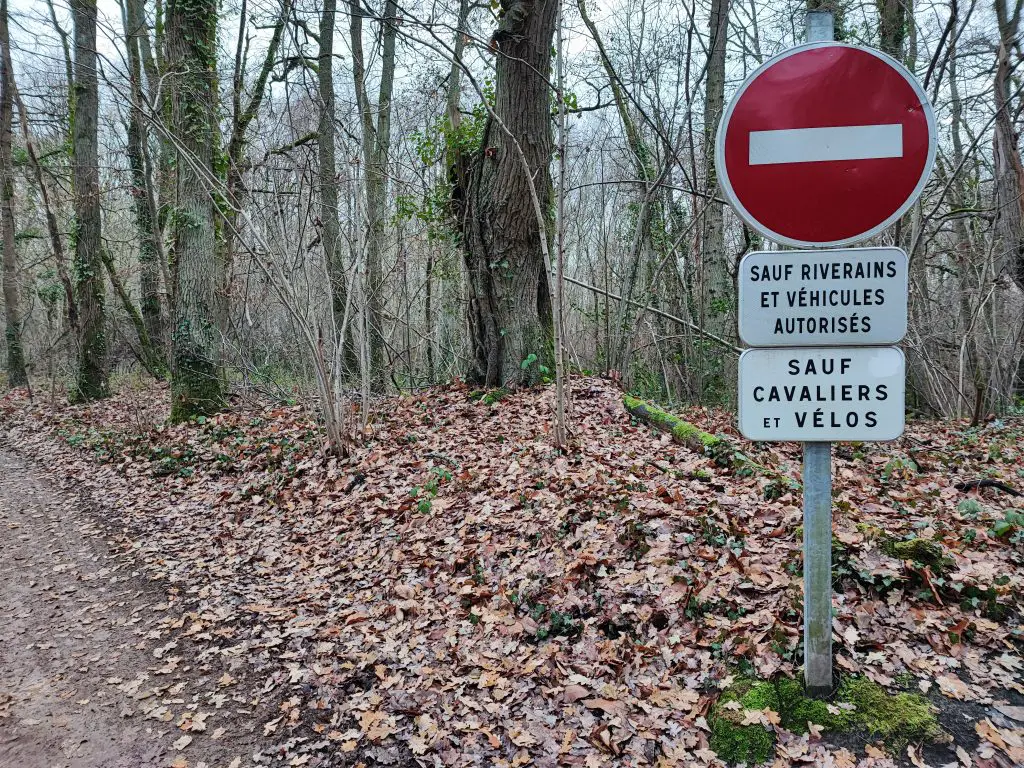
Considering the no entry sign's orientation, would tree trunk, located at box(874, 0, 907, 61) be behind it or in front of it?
behind

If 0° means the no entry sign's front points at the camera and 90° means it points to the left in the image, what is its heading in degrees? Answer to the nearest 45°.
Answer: approximately 0°

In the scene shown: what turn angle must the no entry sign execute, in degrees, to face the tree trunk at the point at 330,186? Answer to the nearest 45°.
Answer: approximately 135° to its right

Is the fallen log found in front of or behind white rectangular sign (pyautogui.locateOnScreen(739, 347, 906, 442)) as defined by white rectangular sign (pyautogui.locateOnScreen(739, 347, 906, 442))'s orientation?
behind

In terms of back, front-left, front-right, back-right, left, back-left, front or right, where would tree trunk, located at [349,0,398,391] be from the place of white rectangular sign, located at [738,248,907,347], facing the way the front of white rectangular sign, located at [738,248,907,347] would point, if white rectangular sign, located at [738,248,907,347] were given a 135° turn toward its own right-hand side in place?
front

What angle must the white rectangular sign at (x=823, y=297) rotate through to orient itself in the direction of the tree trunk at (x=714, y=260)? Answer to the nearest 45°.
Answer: approximately 180°

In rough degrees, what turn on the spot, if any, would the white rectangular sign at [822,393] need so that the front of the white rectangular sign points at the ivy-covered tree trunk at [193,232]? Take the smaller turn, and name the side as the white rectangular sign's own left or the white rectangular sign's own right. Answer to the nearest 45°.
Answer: approximately 135° to the white rectangular sign's own right

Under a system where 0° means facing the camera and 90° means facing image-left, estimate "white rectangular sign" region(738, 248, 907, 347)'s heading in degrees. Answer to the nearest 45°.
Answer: approximately 0°
